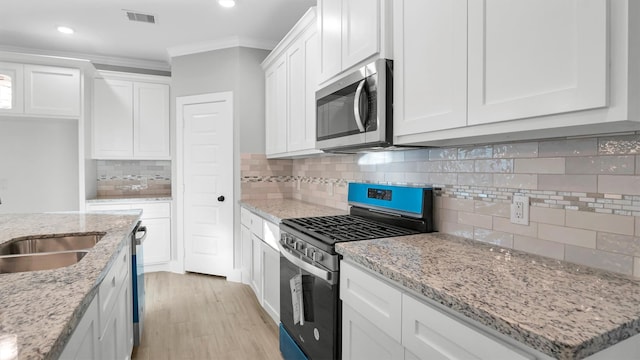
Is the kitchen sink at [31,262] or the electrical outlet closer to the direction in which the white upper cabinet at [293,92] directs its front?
the kitchen sink

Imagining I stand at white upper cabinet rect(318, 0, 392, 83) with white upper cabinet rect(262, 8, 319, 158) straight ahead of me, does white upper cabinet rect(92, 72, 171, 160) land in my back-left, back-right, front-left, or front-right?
front-left

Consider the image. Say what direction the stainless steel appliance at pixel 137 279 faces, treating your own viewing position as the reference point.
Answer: facing to the right of the viewer

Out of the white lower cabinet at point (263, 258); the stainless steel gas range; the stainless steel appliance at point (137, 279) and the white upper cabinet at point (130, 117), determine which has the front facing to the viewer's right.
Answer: the stainless steel appliance

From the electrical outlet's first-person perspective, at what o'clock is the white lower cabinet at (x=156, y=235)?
The white lower cabinet is roughly at 2 o'clock from the electrical outlet.

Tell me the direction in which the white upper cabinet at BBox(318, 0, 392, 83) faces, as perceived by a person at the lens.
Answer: facing the viewer and to the left of the viewer

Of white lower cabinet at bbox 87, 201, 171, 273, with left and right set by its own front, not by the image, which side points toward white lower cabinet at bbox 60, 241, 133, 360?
front

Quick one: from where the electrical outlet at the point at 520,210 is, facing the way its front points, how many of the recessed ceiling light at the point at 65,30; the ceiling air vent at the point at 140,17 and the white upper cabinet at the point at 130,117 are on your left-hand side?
0

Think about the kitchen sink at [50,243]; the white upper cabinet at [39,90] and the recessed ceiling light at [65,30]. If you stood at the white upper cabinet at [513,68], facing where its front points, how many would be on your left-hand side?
0

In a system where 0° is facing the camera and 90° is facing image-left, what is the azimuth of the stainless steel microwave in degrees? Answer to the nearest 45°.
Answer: approximately 45°

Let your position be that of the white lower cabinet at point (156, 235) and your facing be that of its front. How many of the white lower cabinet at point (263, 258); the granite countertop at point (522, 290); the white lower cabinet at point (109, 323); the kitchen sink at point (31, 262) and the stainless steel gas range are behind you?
0

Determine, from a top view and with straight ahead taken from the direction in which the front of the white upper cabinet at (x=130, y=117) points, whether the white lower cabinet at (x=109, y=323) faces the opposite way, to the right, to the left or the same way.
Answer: to the left

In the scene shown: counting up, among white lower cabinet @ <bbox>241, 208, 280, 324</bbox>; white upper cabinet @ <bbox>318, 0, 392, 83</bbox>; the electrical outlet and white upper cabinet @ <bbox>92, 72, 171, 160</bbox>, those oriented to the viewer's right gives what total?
0

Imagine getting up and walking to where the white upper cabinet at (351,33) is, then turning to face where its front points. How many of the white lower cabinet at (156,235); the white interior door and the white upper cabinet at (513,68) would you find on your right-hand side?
2

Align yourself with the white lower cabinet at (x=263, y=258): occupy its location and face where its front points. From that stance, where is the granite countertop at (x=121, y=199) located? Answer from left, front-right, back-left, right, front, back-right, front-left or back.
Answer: front-right

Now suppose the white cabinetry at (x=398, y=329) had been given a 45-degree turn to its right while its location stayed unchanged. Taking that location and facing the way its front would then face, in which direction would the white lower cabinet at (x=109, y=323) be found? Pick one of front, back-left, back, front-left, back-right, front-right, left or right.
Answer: front

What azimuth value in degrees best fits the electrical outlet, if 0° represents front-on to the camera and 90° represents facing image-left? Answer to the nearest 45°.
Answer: approximately 45°

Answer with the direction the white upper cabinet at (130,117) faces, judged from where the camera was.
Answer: facing the viewer
